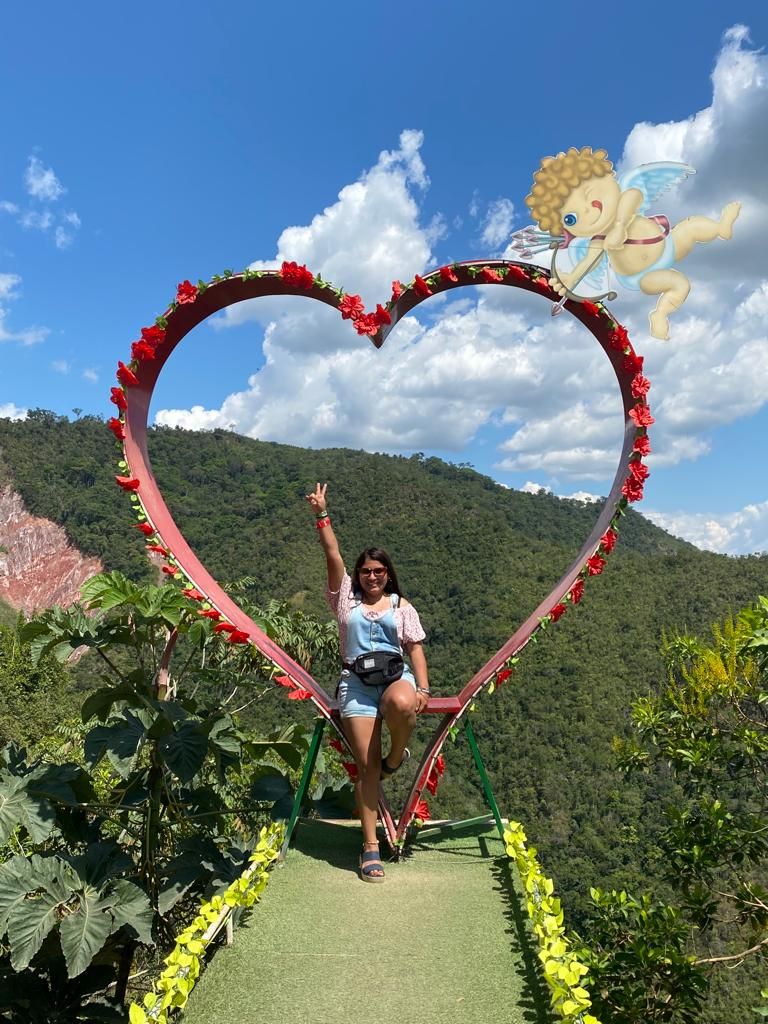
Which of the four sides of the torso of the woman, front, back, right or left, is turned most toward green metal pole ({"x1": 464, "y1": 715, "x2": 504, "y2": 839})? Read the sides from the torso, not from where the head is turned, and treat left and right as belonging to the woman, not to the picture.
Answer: left

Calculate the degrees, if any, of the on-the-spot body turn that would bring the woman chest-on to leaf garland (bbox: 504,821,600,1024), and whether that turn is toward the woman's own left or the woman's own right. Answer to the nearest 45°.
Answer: approximately 45° to the woman's own left

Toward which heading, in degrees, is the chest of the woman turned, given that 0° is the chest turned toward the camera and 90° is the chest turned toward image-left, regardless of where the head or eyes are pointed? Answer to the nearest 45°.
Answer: approximately 0°
